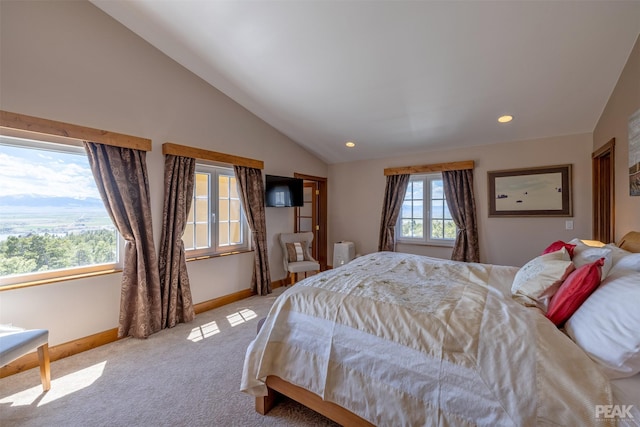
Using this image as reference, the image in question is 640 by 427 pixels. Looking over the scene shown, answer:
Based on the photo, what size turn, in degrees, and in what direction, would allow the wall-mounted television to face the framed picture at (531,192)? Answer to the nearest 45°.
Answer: approximately 45° to its left

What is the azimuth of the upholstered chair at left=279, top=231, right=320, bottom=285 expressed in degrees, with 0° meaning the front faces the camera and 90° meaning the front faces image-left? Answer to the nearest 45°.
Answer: approximately 315°

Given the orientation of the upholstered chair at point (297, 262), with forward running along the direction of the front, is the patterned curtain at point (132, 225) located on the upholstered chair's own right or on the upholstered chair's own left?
on the upholstered chair's own right

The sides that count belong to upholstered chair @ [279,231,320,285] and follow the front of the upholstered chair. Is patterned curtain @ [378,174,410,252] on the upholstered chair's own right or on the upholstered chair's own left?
on the upholstered chair's own left

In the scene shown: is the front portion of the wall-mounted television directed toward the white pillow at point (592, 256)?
yes
